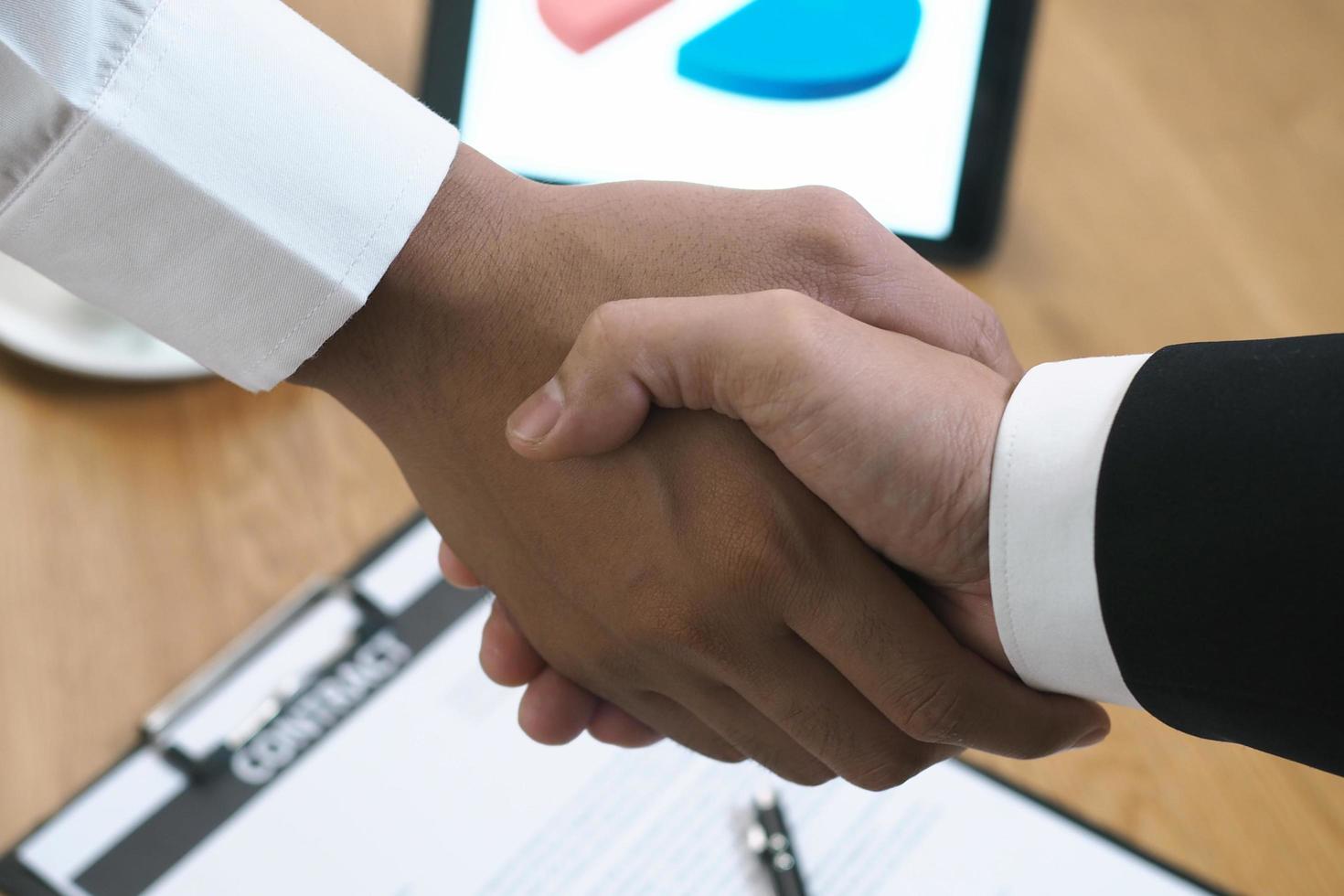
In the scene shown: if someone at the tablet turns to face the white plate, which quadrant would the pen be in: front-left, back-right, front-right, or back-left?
front-left

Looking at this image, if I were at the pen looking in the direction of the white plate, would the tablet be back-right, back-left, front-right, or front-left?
front-right

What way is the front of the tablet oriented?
toward the camera

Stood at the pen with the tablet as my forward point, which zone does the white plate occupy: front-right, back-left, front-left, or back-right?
front-left

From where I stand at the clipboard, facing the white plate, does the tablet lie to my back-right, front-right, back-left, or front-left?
front-right
